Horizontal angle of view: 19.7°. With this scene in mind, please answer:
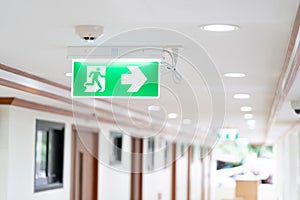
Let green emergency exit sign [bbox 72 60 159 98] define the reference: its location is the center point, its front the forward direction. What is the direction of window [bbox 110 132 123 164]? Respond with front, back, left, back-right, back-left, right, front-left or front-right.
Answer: back

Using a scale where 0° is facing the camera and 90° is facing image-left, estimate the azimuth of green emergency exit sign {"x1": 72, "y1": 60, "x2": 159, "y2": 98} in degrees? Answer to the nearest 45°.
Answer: approximately 0°

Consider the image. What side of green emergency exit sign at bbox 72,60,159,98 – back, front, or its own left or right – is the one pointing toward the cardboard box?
back

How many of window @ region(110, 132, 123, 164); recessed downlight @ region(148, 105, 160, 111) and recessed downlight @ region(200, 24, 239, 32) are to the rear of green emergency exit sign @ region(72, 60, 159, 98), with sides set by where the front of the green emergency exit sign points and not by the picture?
2

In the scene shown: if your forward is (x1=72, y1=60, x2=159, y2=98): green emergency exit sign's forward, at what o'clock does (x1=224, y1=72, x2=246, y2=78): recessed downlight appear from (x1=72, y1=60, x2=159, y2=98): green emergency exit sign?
The recessed downlight is roughly at 7 o'clock from the green emergency exit sign.

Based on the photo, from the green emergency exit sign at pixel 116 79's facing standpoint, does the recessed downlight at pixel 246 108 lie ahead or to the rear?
to the rear

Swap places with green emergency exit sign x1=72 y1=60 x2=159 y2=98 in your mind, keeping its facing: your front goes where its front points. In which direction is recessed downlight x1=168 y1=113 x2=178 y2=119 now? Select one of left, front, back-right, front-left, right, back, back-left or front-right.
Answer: back

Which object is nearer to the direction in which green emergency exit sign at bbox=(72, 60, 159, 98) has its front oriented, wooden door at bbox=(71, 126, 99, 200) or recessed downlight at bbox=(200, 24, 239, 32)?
the recessed downlight
